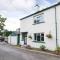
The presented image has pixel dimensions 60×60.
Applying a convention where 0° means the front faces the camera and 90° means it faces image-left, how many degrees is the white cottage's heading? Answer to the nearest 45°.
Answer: approximately 45°
